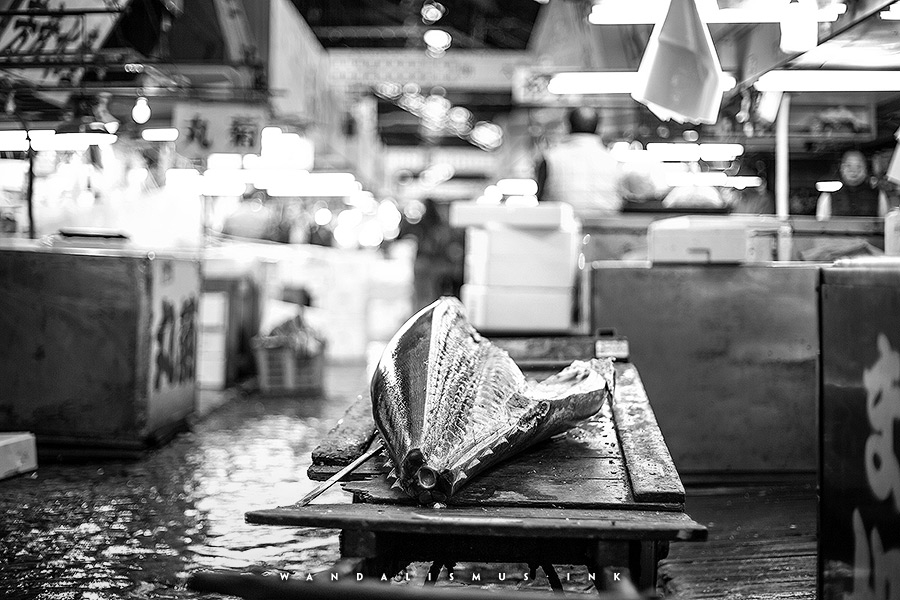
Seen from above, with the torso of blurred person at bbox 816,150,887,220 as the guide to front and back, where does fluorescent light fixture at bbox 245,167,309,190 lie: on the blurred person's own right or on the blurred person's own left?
on the blurred person's own right

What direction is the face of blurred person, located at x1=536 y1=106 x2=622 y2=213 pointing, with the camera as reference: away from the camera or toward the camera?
away from the camera

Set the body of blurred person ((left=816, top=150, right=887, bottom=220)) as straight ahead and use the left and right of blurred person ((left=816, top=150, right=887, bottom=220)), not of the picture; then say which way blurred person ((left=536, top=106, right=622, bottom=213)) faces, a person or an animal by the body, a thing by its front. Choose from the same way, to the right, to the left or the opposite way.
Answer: the opposite way

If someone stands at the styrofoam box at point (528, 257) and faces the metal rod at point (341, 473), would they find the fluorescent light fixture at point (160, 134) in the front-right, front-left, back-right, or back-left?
back-right

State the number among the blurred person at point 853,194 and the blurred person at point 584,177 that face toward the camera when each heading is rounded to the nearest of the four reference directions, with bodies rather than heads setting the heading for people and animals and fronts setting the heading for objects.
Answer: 1

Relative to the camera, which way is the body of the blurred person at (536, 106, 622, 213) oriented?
away from the camera

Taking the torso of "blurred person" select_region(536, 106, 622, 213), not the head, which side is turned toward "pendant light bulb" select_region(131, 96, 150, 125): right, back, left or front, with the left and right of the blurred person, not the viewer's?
left

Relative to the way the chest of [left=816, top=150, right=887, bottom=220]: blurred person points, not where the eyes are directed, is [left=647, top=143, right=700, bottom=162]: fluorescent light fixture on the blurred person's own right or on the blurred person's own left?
on the blurred person's own right

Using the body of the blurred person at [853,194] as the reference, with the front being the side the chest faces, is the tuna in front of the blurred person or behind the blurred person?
in front

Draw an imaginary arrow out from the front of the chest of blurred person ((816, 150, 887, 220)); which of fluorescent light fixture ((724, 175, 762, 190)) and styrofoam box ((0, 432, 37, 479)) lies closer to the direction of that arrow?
the styrofoam box

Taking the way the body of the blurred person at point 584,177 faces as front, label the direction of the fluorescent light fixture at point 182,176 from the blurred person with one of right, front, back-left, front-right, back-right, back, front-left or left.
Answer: front-left

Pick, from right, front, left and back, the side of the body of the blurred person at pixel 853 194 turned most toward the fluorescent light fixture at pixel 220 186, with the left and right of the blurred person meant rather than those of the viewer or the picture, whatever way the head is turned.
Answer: right

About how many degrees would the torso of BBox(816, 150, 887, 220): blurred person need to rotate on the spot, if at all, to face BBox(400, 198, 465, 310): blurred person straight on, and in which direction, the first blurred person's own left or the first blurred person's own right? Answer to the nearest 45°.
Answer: approximately 90° to the first blurred person's own right

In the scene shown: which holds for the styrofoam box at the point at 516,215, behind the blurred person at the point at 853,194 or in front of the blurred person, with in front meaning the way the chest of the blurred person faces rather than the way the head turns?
in front

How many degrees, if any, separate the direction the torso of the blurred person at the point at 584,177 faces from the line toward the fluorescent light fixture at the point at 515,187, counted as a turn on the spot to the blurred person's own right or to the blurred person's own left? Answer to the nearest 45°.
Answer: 0° — they already face it

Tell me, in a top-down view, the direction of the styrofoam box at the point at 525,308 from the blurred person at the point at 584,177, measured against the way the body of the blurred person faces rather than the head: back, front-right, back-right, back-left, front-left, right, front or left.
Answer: back

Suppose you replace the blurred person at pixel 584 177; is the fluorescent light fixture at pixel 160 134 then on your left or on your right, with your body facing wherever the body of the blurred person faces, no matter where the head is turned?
on your left
